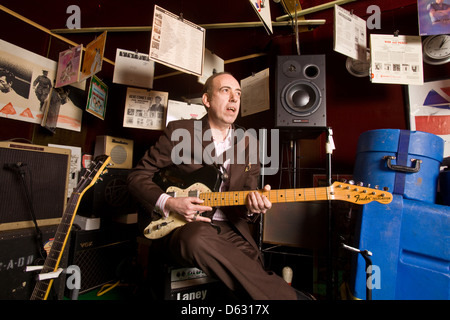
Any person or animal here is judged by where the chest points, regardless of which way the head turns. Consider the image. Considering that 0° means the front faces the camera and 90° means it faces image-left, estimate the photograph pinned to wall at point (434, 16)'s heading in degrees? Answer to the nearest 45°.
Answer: approximately 0°

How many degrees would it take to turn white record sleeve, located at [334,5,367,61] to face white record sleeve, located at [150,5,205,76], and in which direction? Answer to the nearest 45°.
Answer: approximately 90° to its right

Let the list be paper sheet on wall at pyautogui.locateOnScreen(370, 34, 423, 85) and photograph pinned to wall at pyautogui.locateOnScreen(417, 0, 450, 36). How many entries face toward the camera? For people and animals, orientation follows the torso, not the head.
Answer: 2

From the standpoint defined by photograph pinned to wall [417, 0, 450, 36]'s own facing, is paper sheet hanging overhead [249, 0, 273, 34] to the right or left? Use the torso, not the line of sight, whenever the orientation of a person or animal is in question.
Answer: on its right

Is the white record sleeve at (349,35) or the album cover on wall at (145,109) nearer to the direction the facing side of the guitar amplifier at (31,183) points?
the white record sleeve
